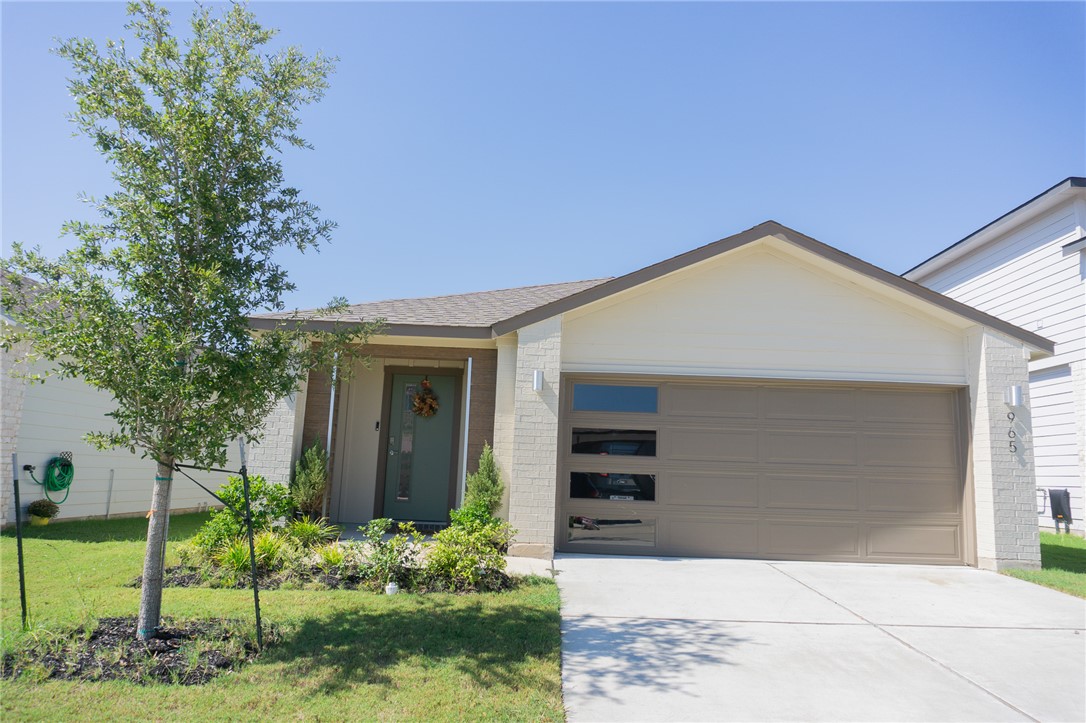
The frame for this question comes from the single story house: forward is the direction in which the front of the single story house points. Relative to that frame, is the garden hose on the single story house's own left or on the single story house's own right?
on the single story house's own right

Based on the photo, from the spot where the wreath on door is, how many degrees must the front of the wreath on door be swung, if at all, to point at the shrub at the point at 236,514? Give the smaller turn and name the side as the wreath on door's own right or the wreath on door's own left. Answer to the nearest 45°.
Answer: approximately 45° to the wreath on door's own right

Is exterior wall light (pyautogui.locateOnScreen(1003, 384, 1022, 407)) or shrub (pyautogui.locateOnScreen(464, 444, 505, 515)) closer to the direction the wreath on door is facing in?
the shrub

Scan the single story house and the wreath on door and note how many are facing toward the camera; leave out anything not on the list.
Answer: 2

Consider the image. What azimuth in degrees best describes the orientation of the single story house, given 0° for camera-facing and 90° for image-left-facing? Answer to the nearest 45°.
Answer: approximately 0°

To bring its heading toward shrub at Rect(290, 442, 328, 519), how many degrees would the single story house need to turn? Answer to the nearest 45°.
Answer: approximately 90° to its right

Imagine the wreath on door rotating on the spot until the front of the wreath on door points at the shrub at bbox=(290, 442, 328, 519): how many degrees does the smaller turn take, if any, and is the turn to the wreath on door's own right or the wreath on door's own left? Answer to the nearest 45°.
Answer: approximately 45° to the wreath on door's own right

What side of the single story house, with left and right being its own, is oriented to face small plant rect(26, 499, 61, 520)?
right

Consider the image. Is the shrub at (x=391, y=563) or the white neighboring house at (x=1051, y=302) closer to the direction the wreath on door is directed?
the shrub

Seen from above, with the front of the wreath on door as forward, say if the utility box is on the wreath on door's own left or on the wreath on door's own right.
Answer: on the wreath on door's own left

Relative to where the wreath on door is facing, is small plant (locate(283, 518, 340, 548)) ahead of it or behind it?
ahead

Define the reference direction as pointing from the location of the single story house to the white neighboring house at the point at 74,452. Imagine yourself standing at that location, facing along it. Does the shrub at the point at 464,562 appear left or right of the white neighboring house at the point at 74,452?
left

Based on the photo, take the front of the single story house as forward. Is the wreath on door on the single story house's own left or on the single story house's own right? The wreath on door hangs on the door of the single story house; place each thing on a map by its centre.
on the single story house's own right
